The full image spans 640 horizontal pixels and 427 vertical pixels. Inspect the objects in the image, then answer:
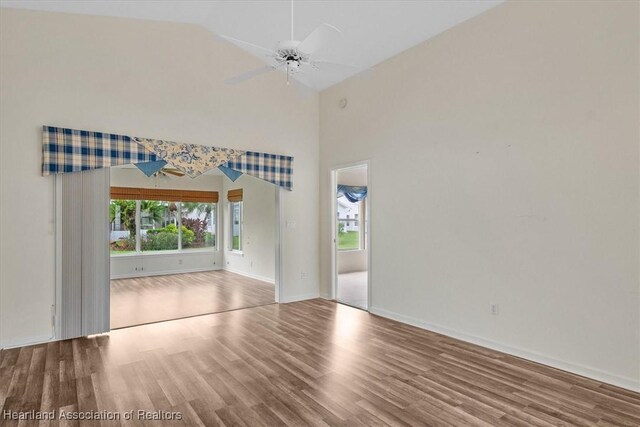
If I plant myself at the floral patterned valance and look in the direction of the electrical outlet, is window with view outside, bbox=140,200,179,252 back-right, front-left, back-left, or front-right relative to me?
back-left

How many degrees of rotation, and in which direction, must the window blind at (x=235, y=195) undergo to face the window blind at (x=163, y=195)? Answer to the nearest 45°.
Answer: approximately 45° to its right

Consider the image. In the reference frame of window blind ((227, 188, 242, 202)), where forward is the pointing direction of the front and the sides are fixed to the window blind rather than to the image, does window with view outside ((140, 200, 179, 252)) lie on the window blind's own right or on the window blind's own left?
on the window blind's own right

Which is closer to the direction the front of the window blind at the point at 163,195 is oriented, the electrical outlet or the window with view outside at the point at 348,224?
the electrical outlet

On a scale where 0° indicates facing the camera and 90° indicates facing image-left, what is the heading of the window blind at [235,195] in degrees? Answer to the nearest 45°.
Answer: approximately 45°

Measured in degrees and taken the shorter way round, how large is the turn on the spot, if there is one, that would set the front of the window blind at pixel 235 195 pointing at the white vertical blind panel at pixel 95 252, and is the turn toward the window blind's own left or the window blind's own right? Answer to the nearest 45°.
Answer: approximately 45° to the window blind's own left

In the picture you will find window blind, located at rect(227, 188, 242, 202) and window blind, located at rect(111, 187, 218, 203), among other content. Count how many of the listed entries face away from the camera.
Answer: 0
